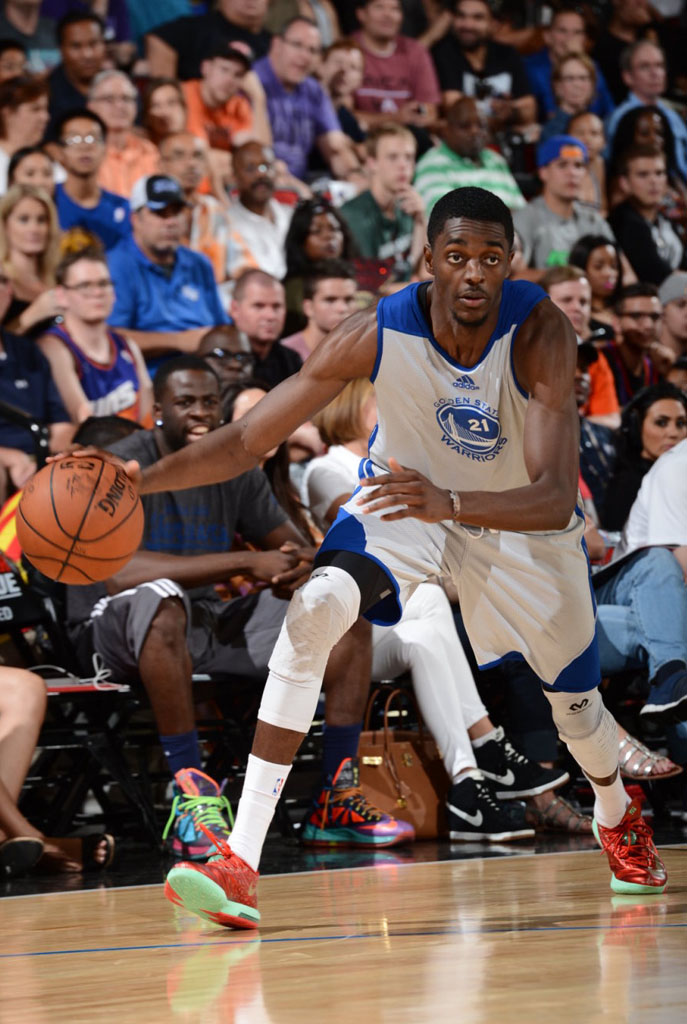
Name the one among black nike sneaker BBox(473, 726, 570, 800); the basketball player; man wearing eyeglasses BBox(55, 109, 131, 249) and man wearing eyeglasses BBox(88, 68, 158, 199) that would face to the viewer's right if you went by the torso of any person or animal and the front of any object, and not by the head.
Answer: the black nike sneaker

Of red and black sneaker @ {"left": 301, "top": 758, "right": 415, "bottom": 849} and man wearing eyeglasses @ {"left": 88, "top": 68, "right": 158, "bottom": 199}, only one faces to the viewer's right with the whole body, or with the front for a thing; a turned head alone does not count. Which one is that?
the red and black sneaker

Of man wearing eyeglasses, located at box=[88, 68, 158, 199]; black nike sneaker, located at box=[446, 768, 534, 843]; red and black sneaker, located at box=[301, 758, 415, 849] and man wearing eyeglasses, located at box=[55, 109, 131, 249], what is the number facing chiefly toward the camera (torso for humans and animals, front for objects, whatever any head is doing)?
2

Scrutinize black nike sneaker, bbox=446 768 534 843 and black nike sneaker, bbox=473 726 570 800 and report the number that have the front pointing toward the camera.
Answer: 0

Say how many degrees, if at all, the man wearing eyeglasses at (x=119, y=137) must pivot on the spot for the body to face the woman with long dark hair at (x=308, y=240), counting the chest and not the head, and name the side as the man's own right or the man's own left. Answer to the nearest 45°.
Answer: approximately 90° to the man's own left

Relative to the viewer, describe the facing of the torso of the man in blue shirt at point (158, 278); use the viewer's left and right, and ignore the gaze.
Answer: facing the viewer and to the right of the viewer

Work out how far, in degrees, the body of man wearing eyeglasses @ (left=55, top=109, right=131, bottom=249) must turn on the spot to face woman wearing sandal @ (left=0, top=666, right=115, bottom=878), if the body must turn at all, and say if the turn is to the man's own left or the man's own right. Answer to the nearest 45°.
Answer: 0° — they already face them

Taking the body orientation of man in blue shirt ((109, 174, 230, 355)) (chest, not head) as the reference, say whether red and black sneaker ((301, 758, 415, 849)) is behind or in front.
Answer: in front

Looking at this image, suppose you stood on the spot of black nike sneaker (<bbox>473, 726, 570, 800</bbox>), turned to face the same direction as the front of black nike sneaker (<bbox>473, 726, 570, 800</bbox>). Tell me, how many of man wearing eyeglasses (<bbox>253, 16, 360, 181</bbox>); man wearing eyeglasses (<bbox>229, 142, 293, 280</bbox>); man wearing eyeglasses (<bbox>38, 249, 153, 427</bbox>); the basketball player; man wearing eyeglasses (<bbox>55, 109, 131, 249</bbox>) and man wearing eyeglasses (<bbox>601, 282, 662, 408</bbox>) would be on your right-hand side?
1

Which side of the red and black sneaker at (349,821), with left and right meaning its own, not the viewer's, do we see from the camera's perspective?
right

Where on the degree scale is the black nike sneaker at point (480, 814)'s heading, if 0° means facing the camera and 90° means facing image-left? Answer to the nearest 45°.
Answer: approximately 270°

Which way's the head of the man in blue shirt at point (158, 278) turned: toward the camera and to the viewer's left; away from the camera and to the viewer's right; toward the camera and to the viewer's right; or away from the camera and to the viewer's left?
toward the camera and to the viewer's right

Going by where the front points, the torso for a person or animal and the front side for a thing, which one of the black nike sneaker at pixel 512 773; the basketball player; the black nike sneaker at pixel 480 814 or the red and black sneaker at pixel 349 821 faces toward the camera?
the basketball player

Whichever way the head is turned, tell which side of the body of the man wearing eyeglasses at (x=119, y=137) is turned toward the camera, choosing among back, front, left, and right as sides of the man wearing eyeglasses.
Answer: front

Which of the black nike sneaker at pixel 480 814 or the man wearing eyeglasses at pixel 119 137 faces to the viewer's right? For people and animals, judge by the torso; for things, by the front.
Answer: the black nike sneaker
